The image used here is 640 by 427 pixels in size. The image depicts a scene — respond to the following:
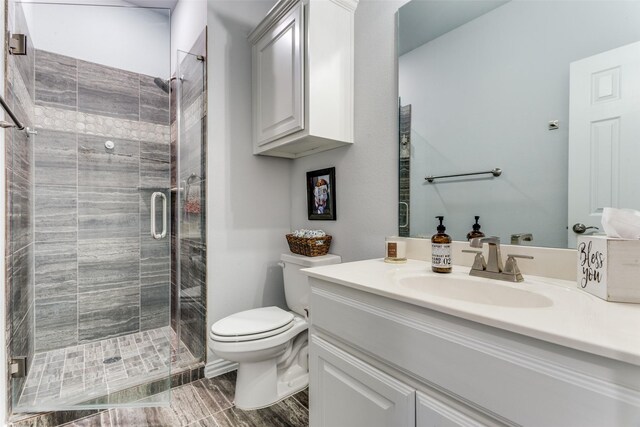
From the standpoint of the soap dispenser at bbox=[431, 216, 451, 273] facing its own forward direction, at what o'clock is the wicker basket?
The wicker basket is roughly at 4 o'clock from the soap dispenser.

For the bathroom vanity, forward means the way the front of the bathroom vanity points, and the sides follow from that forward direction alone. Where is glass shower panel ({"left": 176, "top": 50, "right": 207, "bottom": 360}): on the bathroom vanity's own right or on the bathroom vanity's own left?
on the bathroom vanity's own right

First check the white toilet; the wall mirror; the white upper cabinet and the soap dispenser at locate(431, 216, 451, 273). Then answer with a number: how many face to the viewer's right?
0

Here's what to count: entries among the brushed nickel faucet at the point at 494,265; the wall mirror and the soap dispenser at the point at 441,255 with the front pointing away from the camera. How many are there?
0

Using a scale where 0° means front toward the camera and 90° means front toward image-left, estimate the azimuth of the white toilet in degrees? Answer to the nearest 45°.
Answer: approximately 45°

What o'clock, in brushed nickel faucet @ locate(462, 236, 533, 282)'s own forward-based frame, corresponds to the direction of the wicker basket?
The wicker basket is roughly at 2 o'clock from the brushed nickel faucet.

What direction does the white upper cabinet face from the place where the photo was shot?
facing the viewer and to the left of the viewer

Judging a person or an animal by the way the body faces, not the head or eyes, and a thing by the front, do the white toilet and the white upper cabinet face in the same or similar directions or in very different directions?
same or similar directions

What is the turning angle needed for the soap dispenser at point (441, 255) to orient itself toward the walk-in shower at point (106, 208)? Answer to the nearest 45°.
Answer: approximately 90° to its right

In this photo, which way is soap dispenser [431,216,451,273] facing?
toward the camera
